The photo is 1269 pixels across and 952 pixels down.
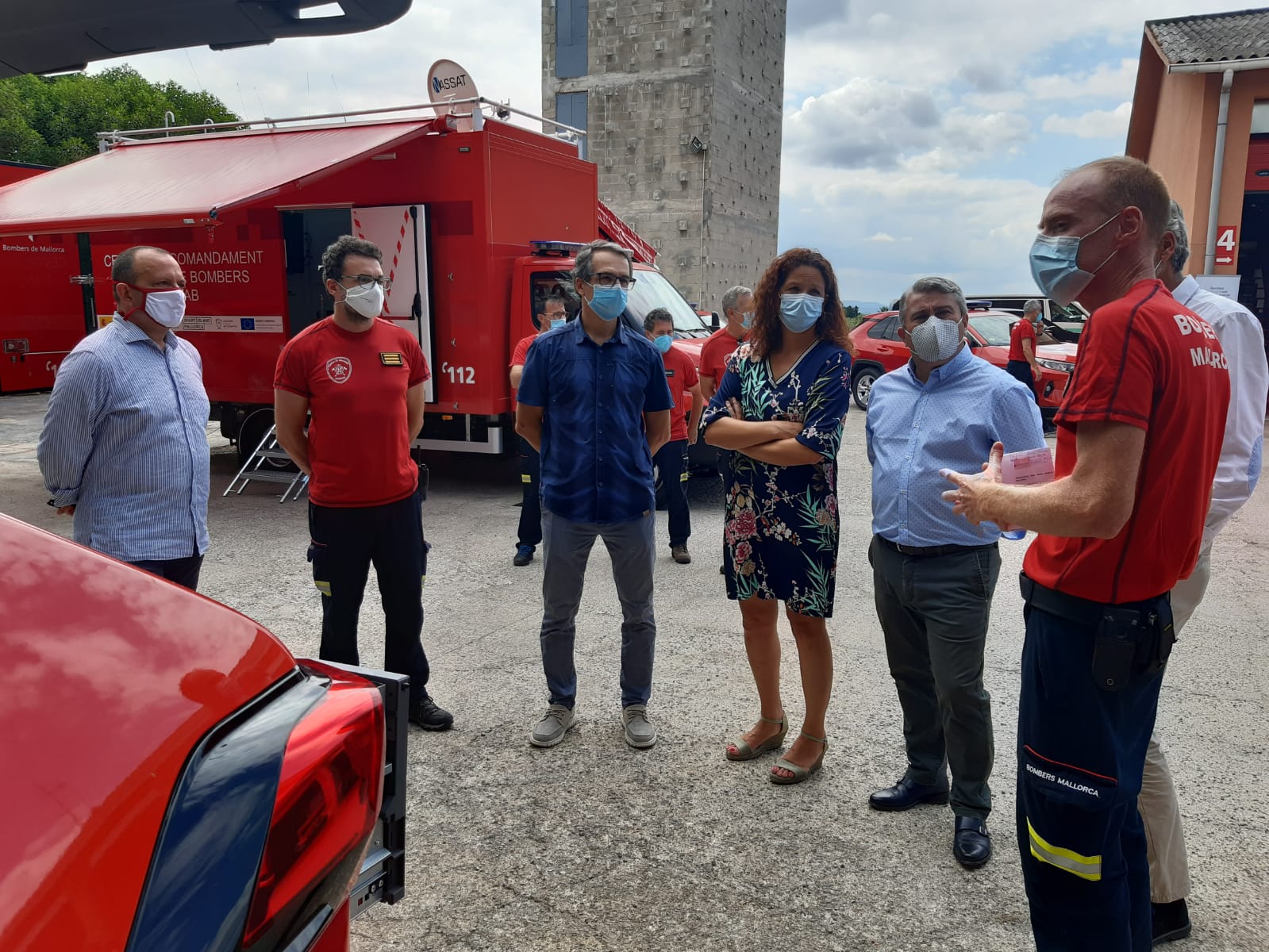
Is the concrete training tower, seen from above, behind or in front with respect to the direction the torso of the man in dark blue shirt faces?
behind

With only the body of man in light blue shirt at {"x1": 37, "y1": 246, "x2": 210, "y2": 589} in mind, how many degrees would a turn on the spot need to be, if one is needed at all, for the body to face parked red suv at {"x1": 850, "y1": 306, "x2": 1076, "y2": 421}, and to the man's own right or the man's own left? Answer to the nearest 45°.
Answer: approximately 90° to the man's own left

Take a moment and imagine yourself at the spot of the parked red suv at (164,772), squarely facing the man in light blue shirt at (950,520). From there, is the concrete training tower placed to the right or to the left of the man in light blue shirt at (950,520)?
left

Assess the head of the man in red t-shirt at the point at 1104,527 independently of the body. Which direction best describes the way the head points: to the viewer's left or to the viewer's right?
to the viewer's left

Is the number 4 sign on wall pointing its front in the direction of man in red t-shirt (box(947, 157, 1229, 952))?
yes

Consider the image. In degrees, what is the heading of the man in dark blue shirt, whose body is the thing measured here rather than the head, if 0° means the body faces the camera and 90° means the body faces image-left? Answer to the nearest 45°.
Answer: approximately 0°

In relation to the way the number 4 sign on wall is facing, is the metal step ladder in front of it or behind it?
in front

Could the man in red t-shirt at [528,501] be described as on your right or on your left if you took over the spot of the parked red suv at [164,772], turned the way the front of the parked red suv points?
on your right
